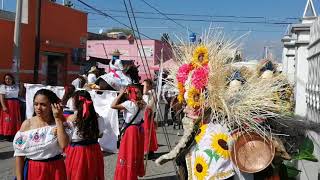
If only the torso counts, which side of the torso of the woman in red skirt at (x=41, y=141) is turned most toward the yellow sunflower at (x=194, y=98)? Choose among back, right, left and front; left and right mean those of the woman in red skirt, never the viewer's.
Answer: left

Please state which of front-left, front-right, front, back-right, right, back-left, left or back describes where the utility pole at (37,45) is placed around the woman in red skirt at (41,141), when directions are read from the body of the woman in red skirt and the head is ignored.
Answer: back-right

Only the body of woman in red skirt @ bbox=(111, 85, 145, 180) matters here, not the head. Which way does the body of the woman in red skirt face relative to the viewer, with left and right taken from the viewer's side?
facing away from the viewer and to the left of the viewer

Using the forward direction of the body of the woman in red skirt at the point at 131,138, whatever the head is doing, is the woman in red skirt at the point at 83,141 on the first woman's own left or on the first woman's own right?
on the first woman's own left

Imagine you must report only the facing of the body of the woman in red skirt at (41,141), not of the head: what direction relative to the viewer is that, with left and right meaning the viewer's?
facing the viewer and to the left of the viewer

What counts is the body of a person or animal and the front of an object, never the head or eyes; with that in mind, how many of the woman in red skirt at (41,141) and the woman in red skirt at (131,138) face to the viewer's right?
0

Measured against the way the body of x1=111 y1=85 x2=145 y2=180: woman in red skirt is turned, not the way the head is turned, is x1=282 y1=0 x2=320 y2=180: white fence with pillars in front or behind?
behind

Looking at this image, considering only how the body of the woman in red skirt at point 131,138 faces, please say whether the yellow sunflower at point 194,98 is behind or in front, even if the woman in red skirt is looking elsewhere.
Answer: behind
